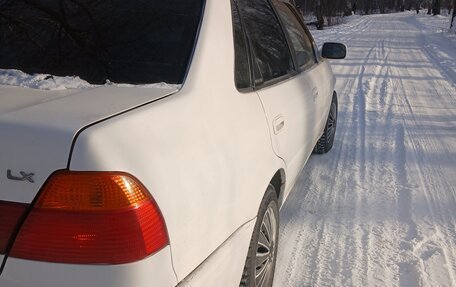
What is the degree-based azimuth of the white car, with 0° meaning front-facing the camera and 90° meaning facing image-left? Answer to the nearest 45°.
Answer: approximately 225°
